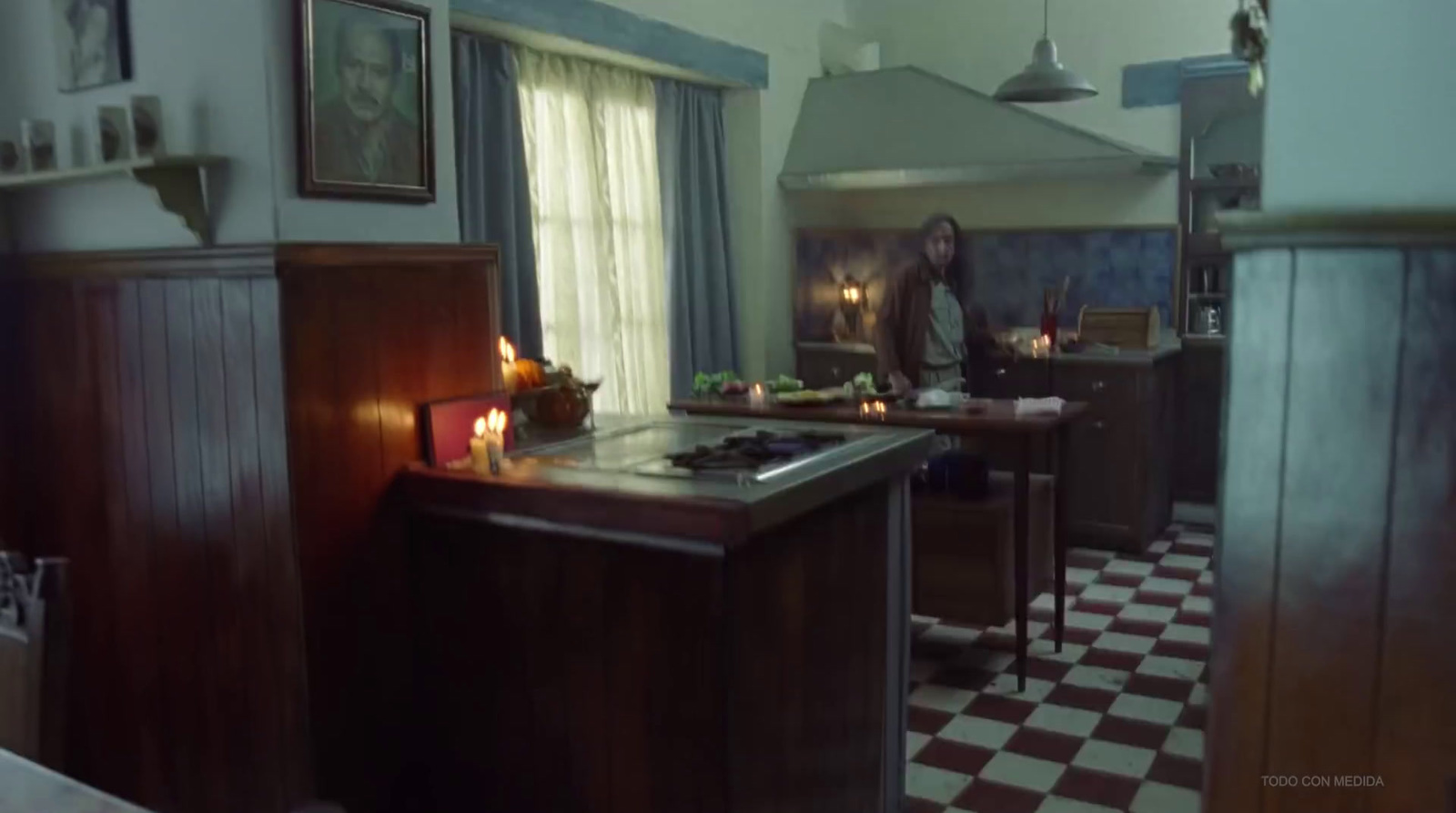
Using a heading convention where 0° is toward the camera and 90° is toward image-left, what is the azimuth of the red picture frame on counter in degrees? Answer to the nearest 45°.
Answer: approximately 315°

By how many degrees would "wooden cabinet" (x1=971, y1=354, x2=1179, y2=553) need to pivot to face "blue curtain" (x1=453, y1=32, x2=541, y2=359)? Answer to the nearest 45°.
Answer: approximately 45° to its right

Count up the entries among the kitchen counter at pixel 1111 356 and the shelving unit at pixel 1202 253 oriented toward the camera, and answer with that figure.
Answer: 2

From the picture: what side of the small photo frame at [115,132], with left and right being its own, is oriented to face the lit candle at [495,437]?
left

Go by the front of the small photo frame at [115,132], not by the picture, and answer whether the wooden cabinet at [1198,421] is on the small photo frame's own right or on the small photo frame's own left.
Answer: on the small photo frame's own left

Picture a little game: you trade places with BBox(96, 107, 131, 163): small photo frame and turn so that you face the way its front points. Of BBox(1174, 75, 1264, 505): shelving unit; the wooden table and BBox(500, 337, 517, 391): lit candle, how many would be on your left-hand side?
3

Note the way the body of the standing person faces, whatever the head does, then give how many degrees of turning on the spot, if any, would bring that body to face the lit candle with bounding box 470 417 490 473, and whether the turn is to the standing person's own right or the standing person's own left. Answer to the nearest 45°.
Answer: approximately 45° to the standing person's own right

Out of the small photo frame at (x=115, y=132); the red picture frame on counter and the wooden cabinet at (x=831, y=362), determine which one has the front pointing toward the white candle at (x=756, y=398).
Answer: the wooden cabinet
